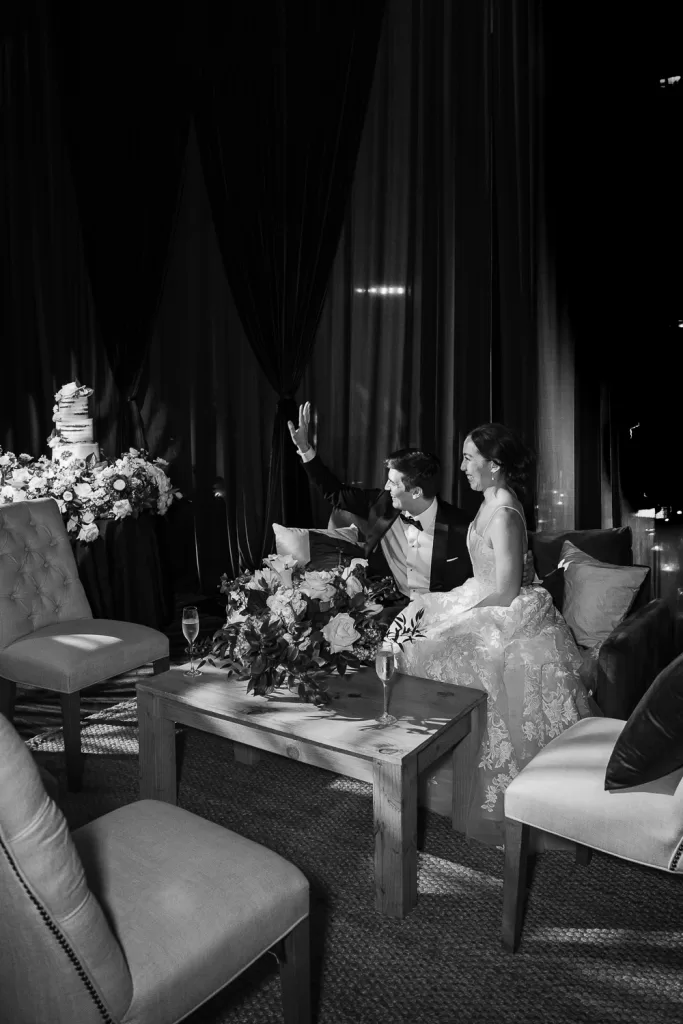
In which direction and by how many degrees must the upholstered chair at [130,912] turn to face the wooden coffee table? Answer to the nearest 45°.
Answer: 0° — it already faces it

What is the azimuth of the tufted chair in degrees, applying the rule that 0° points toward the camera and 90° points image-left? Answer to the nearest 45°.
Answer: approximately 315°

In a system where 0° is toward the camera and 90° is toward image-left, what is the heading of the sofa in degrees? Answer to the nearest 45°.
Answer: approximately 45°

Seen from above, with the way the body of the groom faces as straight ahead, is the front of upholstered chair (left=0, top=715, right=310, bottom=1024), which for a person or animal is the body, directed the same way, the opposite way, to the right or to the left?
the opposite way

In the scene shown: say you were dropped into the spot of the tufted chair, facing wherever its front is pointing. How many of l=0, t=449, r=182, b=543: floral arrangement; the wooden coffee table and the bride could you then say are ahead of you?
2

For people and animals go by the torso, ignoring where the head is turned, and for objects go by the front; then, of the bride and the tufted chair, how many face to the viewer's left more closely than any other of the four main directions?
1

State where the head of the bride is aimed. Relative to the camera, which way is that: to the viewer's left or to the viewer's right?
to the viewer's left
